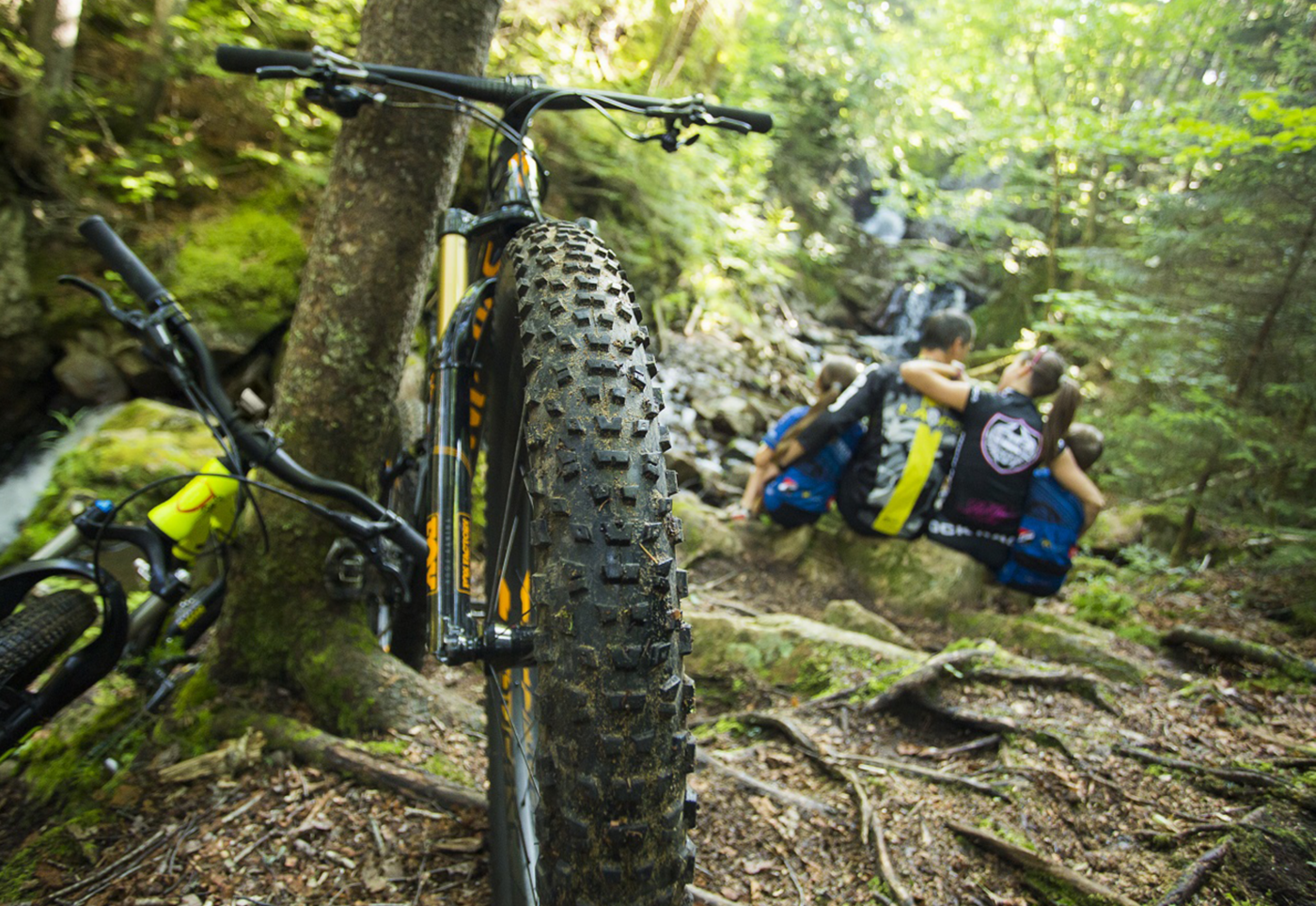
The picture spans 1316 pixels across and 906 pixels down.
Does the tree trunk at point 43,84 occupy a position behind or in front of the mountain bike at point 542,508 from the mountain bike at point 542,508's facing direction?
behind

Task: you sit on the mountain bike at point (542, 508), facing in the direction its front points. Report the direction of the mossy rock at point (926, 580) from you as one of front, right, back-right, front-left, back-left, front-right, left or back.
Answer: back-left

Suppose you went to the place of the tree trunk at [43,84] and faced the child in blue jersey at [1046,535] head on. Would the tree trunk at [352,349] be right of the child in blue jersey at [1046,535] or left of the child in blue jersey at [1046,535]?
right

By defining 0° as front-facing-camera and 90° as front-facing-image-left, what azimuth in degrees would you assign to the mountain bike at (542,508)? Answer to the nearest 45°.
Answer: approximately 0°

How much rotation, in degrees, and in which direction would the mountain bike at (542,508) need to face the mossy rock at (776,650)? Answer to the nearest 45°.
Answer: approximately 135° to its left

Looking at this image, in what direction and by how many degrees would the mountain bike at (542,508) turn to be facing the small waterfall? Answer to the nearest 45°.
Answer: approximately 135° to its left

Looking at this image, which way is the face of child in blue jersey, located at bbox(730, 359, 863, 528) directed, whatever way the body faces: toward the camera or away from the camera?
away from the camera

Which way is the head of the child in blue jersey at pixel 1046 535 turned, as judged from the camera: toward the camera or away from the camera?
away from the camera

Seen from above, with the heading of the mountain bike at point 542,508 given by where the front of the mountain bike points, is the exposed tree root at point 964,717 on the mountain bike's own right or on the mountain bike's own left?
on the mountain bike's own left

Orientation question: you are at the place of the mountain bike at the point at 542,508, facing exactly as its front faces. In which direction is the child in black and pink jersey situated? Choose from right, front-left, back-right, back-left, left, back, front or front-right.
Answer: back-left
